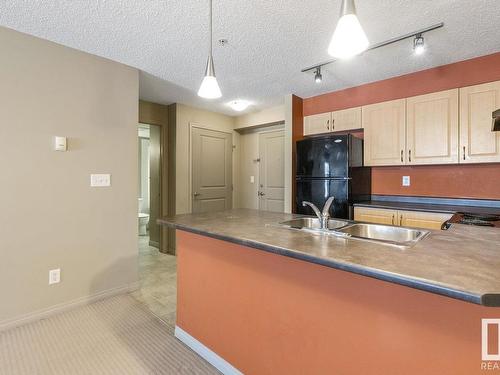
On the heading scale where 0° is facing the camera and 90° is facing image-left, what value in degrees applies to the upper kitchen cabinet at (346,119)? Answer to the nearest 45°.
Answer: approximately 45°

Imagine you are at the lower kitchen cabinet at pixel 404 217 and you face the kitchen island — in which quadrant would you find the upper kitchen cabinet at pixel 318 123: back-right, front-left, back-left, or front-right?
back-right

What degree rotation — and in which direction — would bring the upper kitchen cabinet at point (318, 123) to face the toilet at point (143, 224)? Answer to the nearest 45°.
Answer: approximately 45° to its right

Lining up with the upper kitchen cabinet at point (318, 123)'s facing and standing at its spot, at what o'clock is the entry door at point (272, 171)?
The entry door is roughly at 3 o'clock from the upper kitchen cabinet.

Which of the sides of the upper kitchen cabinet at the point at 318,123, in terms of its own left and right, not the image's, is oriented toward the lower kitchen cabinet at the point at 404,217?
left

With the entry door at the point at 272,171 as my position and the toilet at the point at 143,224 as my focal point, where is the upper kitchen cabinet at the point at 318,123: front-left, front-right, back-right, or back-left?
back-left

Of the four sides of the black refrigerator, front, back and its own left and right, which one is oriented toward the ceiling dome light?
right
